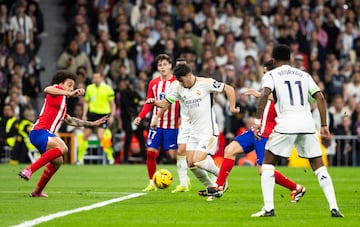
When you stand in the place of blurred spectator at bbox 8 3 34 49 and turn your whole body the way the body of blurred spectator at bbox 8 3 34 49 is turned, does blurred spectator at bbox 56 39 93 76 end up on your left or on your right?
on your left

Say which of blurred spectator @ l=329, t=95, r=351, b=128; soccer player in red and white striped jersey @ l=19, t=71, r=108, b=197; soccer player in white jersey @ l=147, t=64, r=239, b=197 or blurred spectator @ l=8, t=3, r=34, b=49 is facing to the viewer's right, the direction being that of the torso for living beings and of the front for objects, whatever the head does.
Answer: the soccer player in red and white striped jersey

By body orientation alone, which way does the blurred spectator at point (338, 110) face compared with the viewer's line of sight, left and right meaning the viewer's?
facing the viewer

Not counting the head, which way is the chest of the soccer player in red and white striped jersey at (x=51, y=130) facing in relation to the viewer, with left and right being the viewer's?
facing to the right of the viewer

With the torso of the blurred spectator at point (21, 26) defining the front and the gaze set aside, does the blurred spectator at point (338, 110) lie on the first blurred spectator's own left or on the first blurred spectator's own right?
on the first blurred spectator's own left

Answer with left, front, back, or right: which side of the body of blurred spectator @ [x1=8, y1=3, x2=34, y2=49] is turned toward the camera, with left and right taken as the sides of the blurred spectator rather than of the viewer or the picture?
front

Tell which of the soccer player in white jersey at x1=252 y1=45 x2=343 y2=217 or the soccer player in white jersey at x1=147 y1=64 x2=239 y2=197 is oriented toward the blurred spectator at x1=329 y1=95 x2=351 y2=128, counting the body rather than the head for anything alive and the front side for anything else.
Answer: the soccer player in white jersey at x1=252 y1=45 x2=343 y2=217

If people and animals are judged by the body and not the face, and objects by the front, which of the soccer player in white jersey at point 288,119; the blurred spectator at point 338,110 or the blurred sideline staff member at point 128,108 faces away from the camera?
the soccer player in white jersey

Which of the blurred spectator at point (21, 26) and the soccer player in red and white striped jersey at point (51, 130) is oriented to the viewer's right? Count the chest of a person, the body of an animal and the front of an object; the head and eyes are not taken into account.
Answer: the soccer player in red and white striped jersey

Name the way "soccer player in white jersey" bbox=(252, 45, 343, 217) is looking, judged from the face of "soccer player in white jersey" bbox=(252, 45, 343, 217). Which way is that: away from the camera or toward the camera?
away from the camera

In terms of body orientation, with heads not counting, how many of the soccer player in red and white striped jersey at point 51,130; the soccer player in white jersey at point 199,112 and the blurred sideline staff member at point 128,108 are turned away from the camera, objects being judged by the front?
0

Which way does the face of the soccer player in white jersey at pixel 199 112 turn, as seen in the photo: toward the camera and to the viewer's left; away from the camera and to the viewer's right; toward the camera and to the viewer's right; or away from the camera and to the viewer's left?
toward the camera and to the viewer's left

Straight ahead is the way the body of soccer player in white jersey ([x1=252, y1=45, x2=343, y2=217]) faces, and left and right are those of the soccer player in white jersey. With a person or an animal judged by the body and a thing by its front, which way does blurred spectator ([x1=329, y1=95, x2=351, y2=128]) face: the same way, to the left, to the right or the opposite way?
the opposite way

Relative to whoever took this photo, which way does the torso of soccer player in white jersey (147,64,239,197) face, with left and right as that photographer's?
facing the viewer and to the left of the viewer

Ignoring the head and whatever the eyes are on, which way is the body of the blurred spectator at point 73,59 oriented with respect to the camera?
toward the camera

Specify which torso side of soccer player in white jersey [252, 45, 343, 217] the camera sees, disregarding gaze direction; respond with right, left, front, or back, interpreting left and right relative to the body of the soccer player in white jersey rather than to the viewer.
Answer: back
